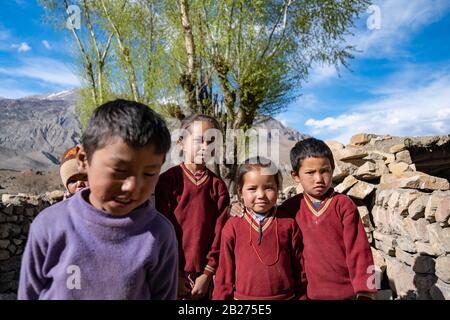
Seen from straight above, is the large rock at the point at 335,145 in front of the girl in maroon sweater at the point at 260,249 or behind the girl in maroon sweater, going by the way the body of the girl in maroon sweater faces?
behind

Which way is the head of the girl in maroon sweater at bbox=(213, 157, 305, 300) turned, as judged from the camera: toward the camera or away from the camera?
toward the camera

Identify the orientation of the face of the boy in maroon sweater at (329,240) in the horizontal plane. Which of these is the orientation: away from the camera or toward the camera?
toward the camera

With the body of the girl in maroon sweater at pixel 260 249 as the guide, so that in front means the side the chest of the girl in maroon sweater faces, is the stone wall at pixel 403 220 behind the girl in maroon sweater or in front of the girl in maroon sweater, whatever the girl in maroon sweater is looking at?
behind

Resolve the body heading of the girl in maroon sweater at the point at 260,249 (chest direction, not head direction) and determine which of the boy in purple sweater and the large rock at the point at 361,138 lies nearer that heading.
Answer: the boy in purple sweater

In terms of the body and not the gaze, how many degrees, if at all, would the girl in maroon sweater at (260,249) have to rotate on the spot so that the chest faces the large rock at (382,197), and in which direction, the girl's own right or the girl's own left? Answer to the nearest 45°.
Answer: approximately 135° to the girl's own left

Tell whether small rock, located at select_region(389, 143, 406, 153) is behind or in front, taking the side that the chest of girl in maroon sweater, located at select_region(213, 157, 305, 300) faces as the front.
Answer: behind

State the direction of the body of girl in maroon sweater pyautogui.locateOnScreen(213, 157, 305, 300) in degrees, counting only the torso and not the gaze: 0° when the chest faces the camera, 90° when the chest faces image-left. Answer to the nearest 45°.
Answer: approximately 0°

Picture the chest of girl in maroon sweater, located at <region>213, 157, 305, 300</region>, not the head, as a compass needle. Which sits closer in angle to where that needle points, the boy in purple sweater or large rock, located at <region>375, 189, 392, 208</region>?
the boy in purple sweater

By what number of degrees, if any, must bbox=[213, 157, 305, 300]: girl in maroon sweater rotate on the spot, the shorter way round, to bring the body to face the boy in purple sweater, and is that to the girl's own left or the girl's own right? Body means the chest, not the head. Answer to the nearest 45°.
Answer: approximately 45° to the girl's own right
